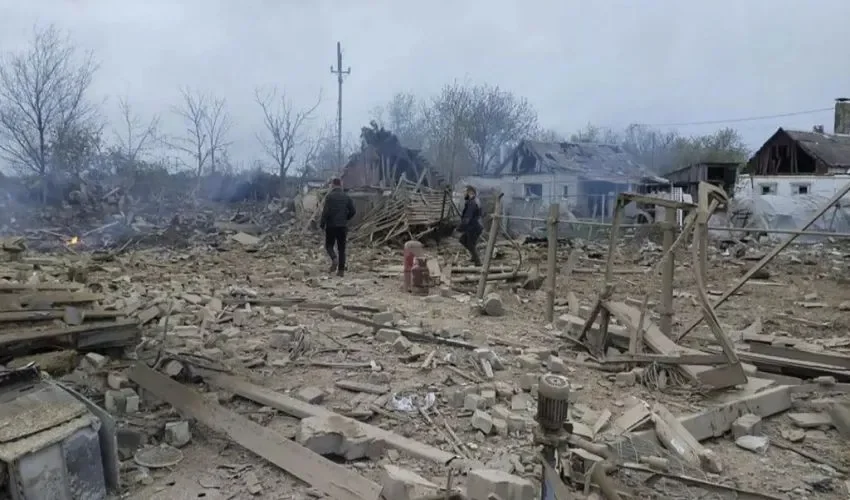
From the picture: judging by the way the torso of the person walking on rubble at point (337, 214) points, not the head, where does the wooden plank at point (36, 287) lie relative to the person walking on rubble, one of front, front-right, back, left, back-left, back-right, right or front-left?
back-left

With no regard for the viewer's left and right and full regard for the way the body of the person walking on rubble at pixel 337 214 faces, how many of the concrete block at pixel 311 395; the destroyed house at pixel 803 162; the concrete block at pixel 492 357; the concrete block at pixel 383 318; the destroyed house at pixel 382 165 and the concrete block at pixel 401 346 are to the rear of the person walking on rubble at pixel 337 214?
4

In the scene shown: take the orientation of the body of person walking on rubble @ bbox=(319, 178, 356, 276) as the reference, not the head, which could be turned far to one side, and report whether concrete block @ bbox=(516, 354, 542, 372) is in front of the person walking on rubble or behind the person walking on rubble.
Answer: behind

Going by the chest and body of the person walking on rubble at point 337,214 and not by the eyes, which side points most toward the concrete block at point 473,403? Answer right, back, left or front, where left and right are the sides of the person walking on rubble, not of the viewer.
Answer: back

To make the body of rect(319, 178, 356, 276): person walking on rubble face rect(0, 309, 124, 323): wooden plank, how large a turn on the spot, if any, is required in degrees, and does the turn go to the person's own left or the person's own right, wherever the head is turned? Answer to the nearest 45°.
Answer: approximately 135° to the person's own left

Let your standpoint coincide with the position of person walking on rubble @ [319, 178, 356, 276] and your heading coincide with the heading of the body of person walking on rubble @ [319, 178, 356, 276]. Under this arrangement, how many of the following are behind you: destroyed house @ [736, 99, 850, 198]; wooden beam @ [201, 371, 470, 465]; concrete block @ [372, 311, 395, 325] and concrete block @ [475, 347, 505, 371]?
3

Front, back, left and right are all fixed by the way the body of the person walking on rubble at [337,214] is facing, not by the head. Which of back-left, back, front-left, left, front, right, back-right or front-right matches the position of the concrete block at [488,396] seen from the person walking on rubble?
back

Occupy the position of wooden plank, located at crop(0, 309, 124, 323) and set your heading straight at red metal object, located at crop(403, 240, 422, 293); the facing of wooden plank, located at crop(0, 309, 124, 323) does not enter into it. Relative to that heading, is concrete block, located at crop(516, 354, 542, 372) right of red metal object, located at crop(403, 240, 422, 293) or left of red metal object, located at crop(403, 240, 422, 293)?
right

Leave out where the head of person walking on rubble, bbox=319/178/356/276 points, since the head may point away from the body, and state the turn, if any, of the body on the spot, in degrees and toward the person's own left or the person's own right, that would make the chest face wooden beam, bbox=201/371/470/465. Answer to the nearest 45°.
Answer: approximately 180°

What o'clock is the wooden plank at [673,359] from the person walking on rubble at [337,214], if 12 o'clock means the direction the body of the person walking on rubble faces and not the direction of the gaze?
The wooden plank is roughly at 5 o'clock from the person walking on rubble.

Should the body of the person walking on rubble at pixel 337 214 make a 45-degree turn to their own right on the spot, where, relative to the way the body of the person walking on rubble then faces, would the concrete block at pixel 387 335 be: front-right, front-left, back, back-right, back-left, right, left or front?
back-right

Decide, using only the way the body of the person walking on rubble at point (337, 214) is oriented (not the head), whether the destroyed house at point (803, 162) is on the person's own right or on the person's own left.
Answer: on the person's own right

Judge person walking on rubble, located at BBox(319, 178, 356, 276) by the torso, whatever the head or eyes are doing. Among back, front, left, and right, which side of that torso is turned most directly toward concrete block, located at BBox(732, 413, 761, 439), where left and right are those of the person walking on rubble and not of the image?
back

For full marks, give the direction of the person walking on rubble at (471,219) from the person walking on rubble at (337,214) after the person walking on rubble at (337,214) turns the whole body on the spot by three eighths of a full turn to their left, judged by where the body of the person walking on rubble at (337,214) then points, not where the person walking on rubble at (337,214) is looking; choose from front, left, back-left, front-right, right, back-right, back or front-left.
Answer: back-left

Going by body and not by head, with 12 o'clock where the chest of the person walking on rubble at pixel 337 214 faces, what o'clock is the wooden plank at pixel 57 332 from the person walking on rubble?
The wooden plank is roughly at 7 o'clock from the person walking on rubble.

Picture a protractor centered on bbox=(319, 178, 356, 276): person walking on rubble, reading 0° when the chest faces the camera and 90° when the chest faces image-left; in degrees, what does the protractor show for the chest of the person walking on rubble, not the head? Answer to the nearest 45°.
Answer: approximately 180°

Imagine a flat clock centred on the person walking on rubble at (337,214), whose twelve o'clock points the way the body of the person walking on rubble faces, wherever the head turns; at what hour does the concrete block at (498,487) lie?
The concrete block is roughly at 6 o'clock from the person walking on rubble.
